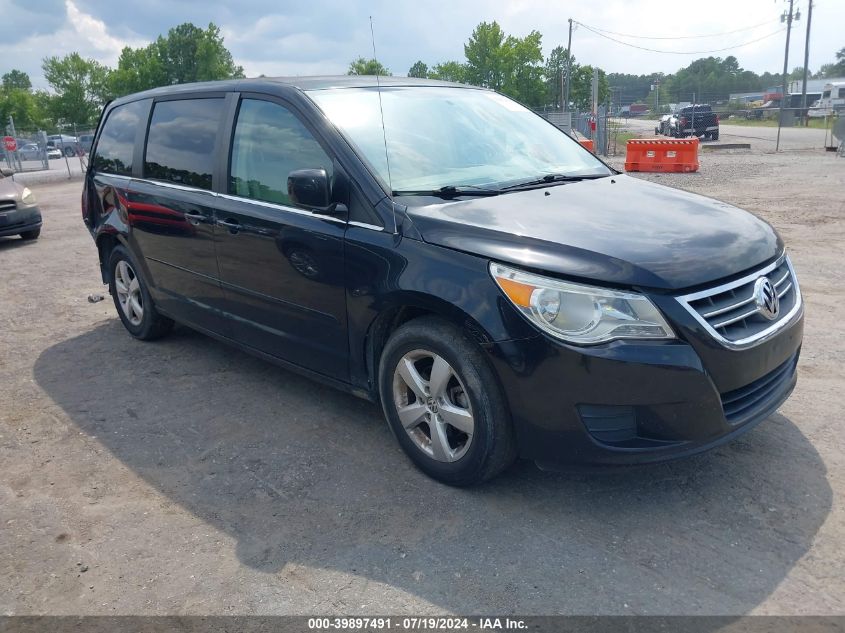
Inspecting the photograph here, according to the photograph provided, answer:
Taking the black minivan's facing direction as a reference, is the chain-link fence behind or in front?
behind

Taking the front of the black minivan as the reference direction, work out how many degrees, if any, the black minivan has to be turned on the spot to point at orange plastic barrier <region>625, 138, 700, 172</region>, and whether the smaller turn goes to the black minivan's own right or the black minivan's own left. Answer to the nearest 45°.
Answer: approximately 135° to the black minivan's own left

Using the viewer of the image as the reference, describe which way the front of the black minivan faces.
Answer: facing the viewer and to the right of the viewer

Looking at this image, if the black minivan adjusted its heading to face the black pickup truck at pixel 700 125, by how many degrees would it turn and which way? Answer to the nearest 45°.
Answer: approximately 135° to its left

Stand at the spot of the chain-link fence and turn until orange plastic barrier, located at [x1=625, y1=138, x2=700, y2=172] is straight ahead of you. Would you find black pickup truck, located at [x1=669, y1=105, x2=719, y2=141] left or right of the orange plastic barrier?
left
